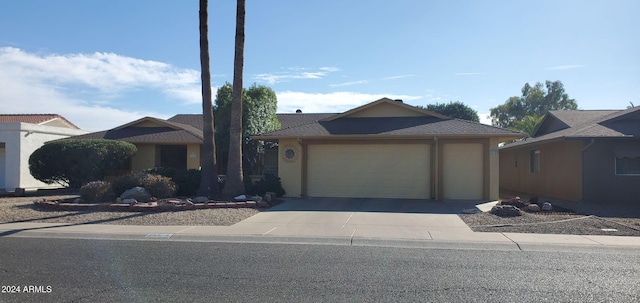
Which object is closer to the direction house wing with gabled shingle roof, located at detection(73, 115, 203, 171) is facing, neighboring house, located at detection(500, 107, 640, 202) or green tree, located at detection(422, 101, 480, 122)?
the neighboring house

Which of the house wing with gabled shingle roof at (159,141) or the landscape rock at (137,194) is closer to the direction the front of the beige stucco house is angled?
the landscape rock

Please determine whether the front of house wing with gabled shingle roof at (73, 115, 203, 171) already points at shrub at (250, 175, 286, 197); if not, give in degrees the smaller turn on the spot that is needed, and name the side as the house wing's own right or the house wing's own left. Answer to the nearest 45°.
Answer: approximately 45° to the house wing's own left

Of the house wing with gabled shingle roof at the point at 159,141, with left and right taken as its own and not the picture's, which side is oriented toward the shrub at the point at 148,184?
front

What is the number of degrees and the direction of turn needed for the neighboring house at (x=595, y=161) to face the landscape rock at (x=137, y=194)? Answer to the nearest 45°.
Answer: approximately 45° to its right

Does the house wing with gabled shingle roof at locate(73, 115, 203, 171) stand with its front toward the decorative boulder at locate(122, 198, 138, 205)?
yes

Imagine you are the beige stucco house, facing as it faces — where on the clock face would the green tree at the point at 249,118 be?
The green tree is roughly at 4 o'clock from the beige stucco house.

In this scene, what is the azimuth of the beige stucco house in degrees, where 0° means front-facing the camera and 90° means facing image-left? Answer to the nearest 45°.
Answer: approximately 0°

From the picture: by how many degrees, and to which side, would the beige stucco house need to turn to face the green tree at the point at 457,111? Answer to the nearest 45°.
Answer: approximately 180°

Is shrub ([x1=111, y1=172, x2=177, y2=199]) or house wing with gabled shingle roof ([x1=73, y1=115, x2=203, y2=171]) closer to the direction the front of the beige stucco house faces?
the shrub

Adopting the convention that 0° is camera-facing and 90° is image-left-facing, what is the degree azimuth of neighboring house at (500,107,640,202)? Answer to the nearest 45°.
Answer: approximately 0°

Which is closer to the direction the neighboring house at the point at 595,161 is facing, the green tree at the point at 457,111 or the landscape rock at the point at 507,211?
the landscape rock

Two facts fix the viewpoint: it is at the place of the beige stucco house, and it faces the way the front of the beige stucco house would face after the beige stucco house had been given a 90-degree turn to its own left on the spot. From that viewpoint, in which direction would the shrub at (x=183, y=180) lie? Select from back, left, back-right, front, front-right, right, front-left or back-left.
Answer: back

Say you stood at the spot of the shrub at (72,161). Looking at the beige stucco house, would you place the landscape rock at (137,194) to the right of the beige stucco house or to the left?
right
